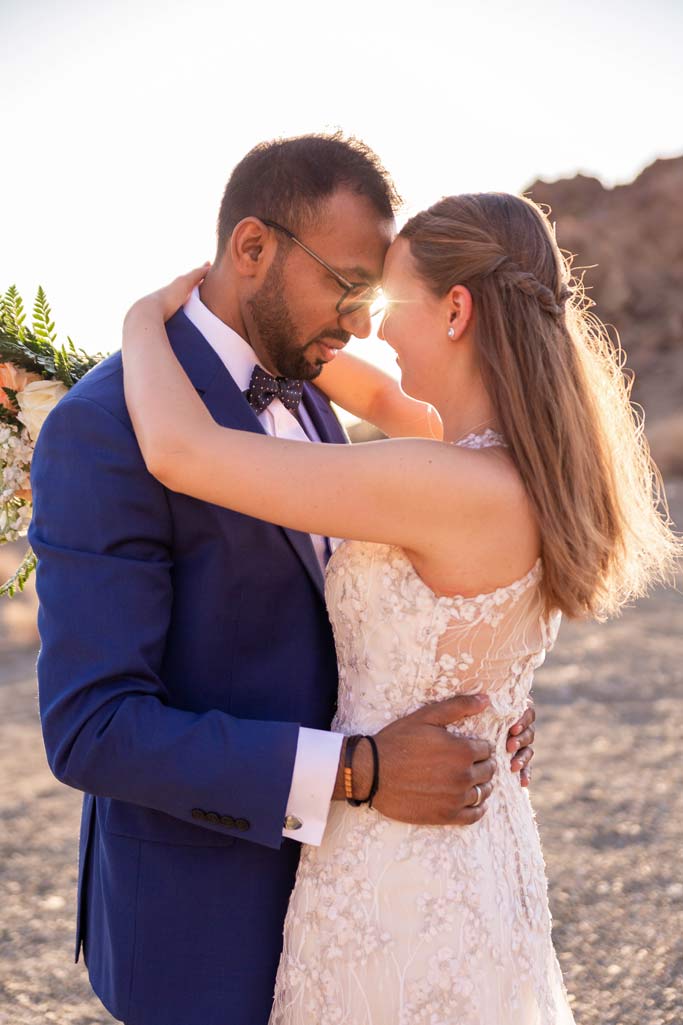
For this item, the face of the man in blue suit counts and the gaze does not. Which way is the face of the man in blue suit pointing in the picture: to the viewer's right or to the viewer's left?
to the viewer's right

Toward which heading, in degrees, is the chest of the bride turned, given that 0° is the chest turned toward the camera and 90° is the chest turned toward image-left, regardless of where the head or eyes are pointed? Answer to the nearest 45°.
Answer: approximately 90°

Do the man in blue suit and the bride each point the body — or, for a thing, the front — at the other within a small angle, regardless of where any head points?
yes

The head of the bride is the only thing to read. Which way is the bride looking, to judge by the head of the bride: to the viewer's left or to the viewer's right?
to the viewer's left

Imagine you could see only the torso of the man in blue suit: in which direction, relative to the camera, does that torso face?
to the viewer's right

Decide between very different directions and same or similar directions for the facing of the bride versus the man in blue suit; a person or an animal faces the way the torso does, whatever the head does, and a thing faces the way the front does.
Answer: very different directions
